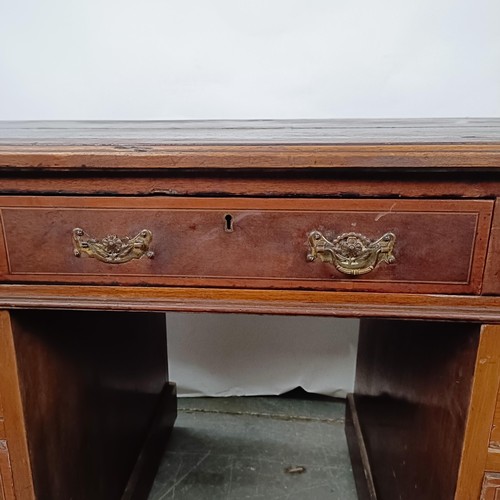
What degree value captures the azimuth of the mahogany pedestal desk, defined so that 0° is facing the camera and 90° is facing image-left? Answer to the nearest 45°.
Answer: approximately 0°
